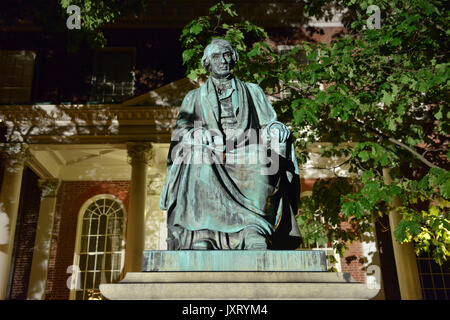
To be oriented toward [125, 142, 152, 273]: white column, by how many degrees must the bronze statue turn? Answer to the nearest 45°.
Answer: approximately 180°

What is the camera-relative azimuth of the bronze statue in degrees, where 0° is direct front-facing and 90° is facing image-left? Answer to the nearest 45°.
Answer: approximately 0°

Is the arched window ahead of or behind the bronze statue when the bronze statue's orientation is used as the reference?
behind

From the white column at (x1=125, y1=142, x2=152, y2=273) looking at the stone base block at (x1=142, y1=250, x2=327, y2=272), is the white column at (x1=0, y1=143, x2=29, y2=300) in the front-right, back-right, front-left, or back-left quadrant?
back-right
